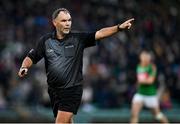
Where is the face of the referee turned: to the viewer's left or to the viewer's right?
to the viewer's right

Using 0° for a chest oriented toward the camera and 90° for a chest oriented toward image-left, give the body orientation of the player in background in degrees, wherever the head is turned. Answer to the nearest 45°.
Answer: approximately 45°
